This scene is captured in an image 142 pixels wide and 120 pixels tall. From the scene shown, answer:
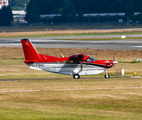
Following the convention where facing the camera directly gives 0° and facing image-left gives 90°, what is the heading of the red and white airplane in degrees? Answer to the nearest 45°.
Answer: approximately 270°
